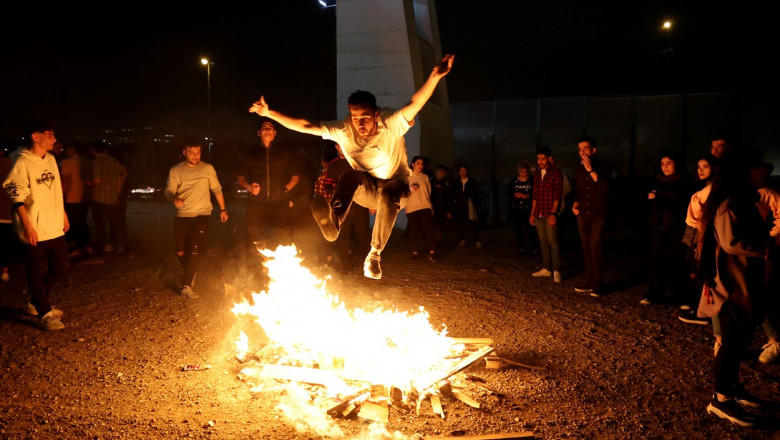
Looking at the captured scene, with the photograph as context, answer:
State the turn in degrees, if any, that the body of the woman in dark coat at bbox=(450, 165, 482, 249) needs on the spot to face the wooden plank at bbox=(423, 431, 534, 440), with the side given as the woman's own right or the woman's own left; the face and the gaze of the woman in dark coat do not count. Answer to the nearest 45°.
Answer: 0° — they already face it

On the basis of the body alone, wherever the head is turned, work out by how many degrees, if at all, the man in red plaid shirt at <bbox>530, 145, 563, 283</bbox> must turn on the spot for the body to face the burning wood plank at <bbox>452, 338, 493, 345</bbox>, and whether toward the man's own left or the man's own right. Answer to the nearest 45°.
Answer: approximately 45° to the man's own left

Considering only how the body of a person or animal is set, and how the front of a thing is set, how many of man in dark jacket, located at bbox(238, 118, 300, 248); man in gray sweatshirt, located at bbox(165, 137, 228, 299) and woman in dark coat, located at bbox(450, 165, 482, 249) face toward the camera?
3

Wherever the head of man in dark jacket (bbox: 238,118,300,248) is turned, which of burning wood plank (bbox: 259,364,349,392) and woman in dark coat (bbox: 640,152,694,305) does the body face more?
the burning wood plank

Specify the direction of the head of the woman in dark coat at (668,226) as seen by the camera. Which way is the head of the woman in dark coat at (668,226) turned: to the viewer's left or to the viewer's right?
to the viewer's left

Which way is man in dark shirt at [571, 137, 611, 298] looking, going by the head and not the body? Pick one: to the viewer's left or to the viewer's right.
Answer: to the viewer's left

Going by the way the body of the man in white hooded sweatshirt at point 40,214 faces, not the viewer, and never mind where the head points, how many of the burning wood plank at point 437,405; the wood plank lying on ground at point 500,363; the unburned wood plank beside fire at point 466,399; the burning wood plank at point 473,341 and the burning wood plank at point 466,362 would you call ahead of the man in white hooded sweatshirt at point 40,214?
5

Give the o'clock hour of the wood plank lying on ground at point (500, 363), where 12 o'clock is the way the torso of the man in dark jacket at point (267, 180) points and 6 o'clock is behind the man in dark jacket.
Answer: The wood plank lying on ground is roughly at 11 o'clock from the man in dark jacket.

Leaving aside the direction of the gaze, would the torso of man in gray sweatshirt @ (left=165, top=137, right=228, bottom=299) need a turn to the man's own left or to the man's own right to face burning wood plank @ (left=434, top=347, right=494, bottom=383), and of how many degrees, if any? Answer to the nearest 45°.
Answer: approximately 45° to the man's own left

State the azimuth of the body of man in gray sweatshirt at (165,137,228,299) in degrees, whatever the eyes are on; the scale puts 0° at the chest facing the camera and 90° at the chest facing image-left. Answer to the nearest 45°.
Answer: approximately 0°

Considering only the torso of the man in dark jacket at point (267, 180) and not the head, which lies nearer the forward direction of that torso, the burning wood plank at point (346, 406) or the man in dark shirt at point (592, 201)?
the burning wood plank
